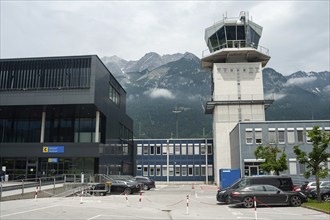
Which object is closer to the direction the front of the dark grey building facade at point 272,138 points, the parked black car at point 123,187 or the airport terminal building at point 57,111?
the parked black car

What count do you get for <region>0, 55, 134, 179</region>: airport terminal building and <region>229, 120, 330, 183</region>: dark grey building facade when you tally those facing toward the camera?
2

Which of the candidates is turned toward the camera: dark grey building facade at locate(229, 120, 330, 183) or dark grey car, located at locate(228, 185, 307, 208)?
the dark grey building facade

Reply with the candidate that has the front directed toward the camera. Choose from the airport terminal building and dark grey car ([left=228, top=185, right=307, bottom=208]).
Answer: the airport terminal building

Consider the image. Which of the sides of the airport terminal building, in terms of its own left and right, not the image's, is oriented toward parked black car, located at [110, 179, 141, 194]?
front

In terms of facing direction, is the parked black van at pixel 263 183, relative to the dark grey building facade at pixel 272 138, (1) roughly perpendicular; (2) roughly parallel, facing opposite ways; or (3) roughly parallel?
roughly perpendicular

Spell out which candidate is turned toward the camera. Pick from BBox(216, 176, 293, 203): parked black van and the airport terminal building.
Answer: the airport terminal building

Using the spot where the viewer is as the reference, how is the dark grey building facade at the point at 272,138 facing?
facing the viewer

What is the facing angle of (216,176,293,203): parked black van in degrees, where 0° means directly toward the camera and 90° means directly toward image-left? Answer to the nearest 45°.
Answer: approximately 90°

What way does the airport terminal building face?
toward the camera
